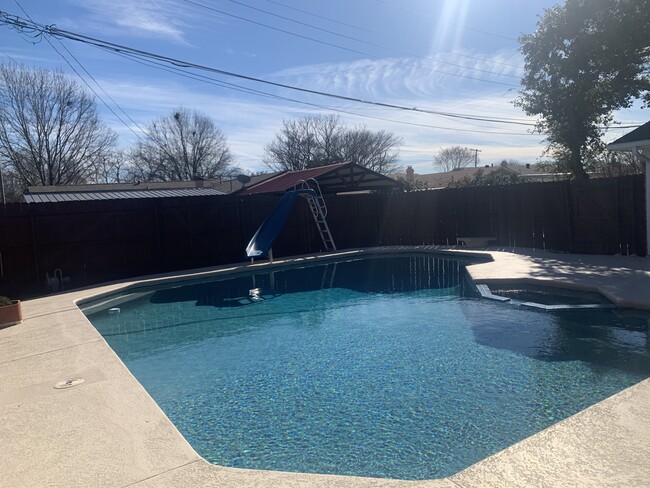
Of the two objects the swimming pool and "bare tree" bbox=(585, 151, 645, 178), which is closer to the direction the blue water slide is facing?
the swimming pool

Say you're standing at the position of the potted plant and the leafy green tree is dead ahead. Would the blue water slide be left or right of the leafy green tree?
left

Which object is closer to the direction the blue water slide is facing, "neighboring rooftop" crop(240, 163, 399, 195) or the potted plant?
the potted plant

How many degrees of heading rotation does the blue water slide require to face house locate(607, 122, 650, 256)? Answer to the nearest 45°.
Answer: approximately 90° to its left

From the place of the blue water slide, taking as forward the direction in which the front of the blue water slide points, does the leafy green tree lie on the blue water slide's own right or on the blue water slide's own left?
on the blue water slide's own left

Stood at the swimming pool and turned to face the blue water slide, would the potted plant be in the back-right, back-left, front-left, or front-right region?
front-left

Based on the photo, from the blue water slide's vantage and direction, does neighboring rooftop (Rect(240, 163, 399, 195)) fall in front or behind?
behind

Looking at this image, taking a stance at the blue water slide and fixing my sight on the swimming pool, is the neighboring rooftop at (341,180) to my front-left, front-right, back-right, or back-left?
back-left

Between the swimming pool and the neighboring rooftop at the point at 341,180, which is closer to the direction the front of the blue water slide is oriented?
the swimming pool

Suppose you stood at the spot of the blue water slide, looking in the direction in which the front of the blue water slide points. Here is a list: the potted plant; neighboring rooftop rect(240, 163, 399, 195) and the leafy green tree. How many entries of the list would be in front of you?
1

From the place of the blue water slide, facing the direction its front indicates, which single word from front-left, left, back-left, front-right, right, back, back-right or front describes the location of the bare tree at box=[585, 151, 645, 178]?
back-left

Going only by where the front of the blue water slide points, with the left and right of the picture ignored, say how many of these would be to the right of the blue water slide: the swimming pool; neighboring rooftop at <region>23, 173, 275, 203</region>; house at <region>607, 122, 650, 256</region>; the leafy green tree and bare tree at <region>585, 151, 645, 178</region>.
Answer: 1

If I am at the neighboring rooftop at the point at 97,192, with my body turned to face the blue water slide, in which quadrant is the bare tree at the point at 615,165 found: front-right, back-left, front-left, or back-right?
front-left

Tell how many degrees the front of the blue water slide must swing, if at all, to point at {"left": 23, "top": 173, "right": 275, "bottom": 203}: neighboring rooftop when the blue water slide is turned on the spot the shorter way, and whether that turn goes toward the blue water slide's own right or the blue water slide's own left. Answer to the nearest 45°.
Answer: approximately 90° to the blue water slide's own right

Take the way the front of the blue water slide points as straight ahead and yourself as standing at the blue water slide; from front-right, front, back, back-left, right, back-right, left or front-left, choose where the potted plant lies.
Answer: front

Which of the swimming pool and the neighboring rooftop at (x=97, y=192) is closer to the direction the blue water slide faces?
the swimming pool

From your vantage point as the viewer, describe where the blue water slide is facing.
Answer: facing the viewer and to the left of the viewer
